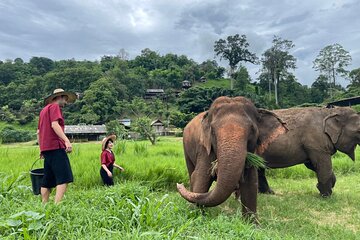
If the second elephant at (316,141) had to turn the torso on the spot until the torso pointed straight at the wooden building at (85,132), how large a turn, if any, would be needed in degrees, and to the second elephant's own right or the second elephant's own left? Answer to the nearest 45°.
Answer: approximately 135° to the second elephant's own left

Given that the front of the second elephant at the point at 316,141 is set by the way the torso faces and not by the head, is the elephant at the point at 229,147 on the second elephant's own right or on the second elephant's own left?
on the second elephant's own right

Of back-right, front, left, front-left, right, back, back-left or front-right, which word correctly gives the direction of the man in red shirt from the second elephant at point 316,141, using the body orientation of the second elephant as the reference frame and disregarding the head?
back-right

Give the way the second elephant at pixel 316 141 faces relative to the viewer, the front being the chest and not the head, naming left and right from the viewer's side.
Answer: facing to the right of the viewer
